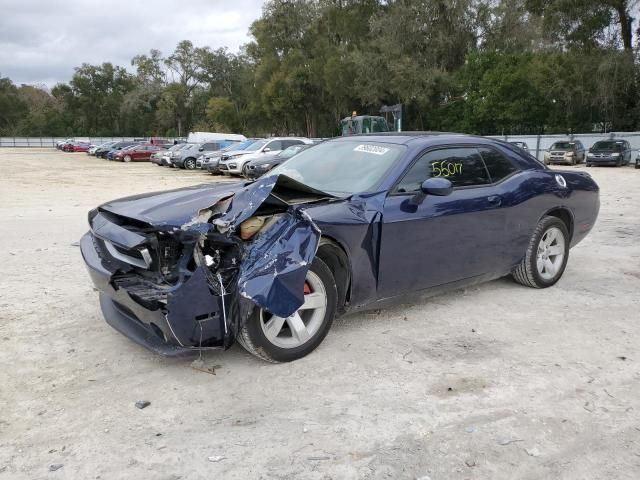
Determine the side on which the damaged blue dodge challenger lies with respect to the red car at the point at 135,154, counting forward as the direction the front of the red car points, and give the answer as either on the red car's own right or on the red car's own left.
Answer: on the red car's own left

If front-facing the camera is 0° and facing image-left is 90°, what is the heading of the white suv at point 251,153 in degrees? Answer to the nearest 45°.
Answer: approximately 45°

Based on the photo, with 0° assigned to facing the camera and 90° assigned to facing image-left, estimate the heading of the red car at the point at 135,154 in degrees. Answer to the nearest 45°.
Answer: approximately 45°

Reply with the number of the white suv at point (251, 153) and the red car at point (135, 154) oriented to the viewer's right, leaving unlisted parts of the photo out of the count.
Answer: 0

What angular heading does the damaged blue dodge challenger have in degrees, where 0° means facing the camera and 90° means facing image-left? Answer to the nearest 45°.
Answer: approximately 45°

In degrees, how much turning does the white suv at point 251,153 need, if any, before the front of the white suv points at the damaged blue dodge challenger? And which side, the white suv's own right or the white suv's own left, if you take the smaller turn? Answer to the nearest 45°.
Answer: approximately 45° to the white suv's own left

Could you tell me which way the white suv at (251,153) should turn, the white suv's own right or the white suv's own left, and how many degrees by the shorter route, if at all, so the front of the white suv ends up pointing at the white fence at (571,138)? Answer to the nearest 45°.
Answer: approximately 180°

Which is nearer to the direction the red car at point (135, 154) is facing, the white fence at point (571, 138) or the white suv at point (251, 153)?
the white suv

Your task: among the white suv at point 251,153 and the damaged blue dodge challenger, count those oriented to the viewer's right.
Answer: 0
